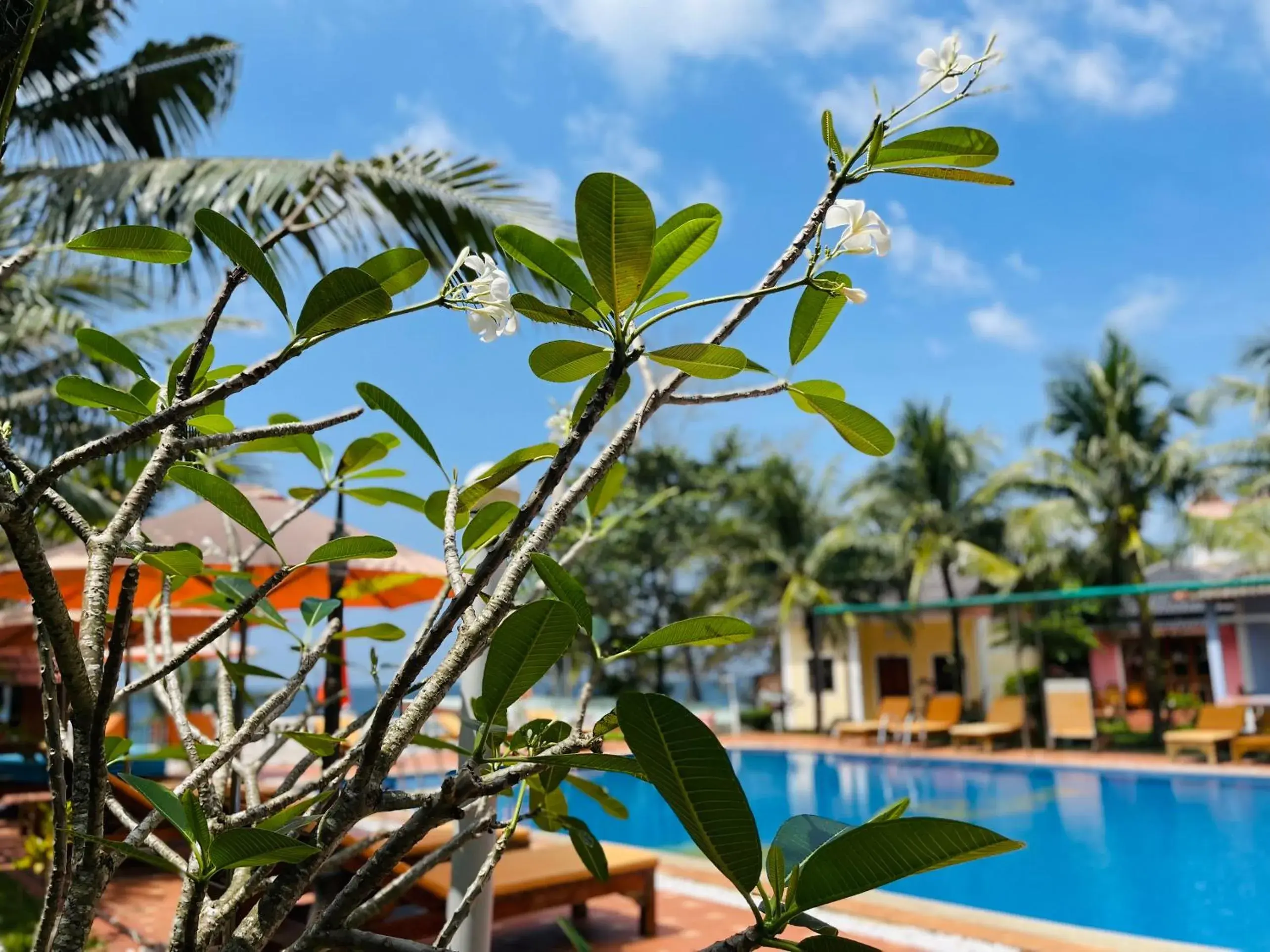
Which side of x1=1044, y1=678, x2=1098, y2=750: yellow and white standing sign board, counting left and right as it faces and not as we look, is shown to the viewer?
front

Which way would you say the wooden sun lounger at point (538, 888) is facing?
to the viewer's right

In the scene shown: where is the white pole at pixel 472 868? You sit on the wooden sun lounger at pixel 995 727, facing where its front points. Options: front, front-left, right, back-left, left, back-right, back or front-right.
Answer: front-left

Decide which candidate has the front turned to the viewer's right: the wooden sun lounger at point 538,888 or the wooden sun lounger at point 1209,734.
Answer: the wooden sun lounger at point 538,888

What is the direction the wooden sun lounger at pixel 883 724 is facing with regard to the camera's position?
facing the viewer and to the left of the viewer

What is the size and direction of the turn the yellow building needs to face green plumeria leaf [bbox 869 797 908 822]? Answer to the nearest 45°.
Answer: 0° — it already faces it

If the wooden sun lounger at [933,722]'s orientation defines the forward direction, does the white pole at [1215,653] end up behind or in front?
behind

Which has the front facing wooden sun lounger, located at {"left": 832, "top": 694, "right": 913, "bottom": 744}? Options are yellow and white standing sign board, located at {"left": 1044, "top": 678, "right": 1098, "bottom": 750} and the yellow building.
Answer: the yellow building

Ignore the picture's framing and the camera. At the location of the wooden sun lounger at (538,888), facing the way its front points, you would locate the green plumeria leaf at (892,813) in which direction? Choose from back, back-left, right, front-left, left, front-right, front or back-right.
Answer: right

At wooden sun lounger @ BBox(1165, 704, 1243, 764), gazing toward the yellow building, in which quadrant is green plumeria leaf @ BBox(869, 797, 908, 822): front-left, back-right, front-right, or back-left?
back-left

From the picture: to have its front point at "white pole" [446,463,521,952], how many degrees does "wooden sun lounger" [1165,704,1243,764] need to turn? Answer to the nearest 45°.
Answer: approximately 45° to its left

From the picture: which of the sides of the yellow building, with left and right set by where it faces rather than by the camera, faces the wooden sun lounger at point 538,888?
front

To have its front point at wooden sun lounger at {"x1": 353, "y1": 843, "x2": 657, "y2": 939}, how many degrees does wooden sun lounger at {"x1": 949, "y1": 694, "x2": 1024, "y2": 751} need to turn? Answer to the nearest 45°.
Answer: approximately 45° to its left

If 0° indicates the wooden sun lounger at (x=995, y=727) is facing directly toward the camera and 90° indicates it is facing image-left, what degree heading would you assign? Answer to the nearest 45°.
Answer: approximately 45°

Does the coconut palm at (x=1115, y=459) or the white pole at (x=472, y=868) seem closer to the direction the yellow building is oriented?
the white pole

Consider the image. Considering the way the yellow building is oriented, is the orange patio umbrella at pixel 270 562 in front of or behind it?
in front
